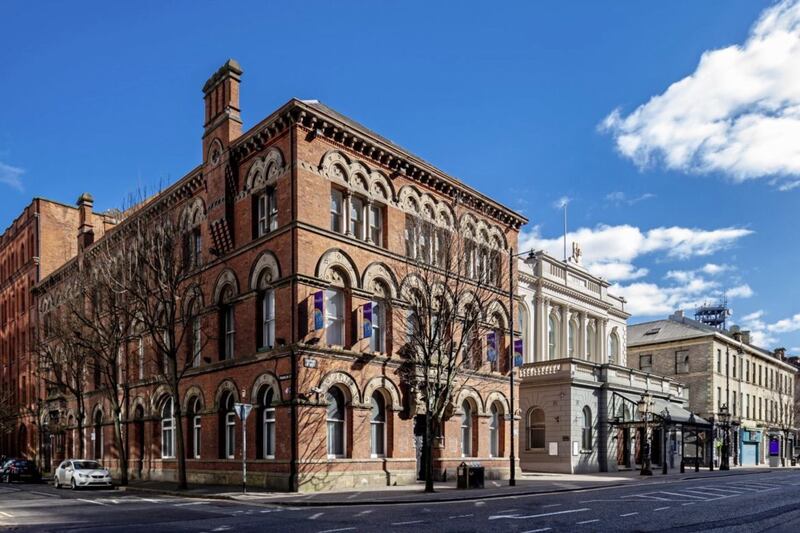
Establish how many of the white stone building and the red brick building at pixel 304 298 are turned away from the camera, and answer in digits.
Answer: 0

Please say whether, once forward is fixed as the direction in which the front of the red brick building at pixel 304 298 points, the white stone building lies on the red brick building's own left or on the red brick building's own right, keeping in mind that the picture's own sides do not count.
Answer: on the red brick building's own left

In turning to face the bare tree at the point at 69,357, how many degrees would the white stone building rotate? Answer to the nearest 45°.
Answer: approximately 90° to its right
